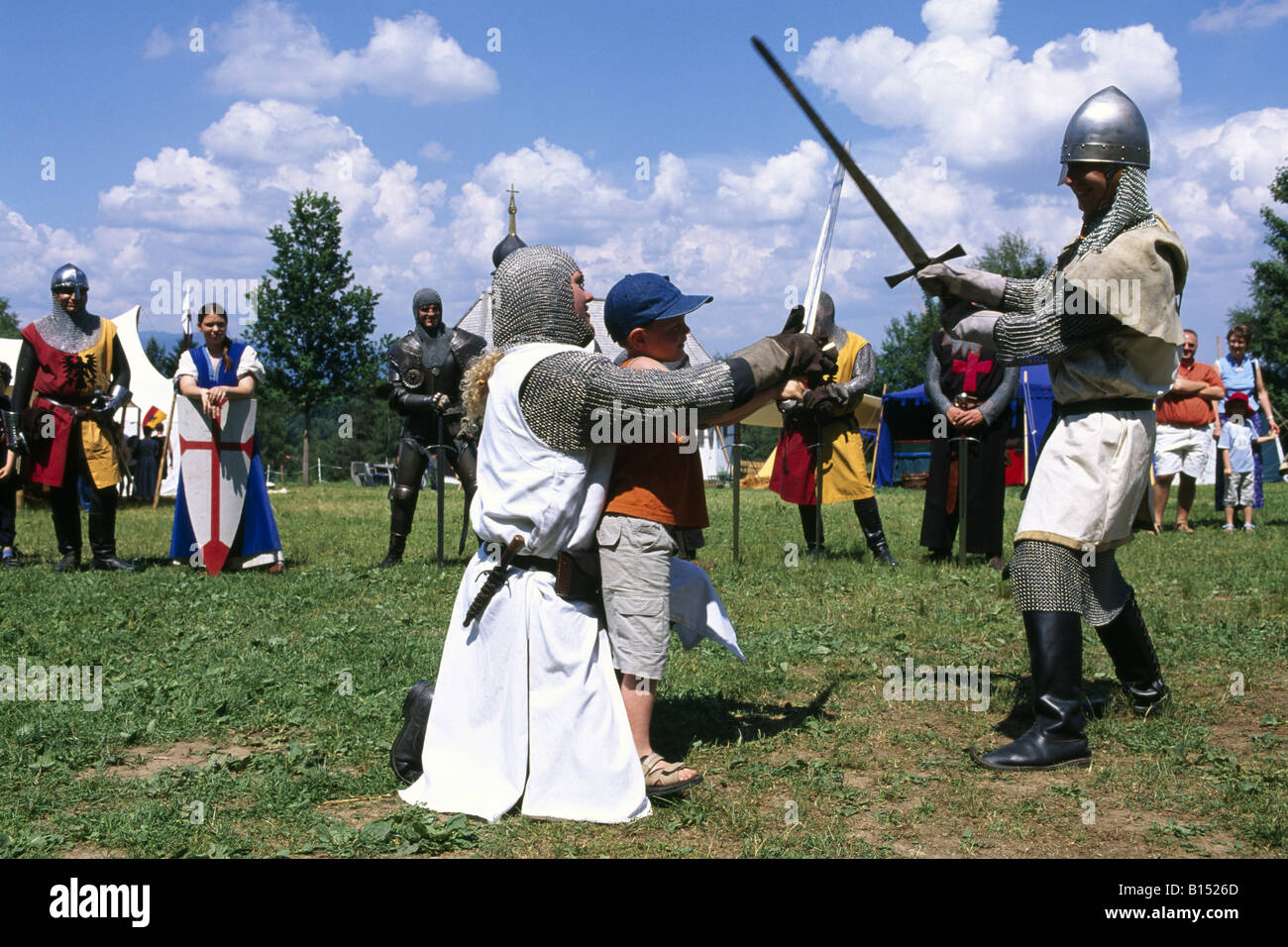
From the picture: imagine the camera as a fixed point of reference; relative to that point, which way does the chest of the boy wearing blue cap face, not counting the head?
to the viewer's right

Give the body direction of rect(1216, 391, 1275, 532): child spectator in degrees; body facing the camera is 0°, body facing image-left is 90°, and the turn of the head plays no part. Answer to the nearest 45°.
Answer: approximately 0°

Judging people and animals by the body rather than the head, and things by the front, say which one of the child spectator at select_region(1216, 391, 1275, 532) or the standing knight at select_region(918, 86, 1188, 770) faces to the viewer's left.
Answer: the standing knight

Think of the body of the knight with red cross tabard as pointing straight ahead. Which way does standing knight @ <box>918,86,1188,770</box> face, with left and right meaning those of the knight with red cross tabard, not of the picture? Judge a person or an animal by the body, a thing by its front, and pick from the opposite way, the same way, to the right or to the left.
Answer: to the right

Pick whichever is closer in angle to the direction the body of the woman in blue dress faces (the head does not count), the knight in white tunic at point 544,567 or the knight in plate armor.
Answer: the knight in white tunic

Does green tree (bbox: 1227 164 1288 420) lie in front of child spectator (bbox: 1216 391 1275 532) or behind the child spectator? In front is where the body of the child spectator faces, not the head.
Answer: behind

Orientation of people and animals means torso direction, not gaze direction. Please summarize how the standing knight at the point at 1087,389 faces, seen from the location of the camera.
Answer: facing to the left of the viewer
